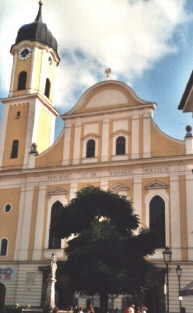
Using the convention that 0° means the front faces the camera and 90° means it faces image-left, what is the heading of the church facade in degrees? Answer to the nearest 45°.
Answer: approximately 0°

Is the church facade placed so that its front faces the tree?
yes
